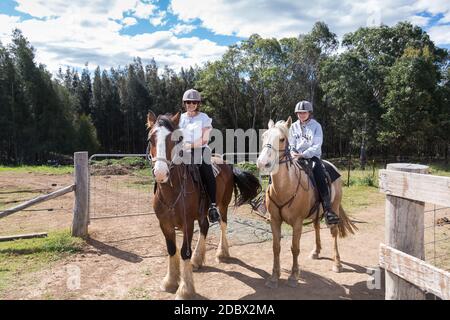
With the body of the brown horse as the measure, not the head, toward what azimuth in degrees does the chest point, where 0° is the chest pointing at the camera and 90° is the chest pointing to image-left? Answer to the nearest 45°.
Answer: approximately 45°

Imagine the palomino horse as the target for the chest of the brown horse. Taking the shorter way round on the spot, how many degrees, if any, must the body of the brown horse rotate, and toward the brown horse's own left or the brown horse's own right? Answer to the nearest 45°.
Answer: approximately 135° to the brown horse's own left

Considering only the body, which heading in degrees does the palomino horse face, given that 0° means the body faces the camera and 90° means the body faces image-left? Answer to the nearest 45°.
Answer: approximately 45°

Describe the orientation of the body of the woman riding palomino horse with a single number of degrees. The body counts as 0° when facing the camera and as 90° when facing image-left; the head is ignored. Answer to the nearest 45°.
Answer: approximately 45°

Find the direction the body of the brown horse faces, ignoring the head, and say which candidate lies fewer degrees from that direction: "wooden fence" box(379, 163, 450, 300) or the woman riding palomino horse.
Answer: the wooden fence

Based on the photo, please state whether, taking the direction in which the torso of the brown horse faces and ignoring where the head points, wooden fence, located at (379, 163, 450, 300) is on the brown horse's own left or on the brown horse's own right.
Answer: on the brown horse's own left

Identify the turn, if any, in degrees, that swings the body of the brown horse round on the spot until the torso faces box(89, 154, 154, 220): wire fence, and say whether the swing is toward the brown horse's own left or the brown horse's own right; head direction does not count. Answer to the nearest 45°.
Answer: approximately 135° to the brown horse's own right

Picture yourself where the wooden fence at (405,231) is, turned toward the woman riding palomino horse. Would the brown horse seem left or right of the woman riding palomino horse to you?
left

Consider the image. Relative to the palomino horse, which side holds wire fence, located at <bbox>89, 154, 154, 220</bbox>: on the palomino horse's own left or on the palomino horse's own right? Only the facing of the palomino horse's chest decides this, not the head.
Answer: on the palomino horse's own right
